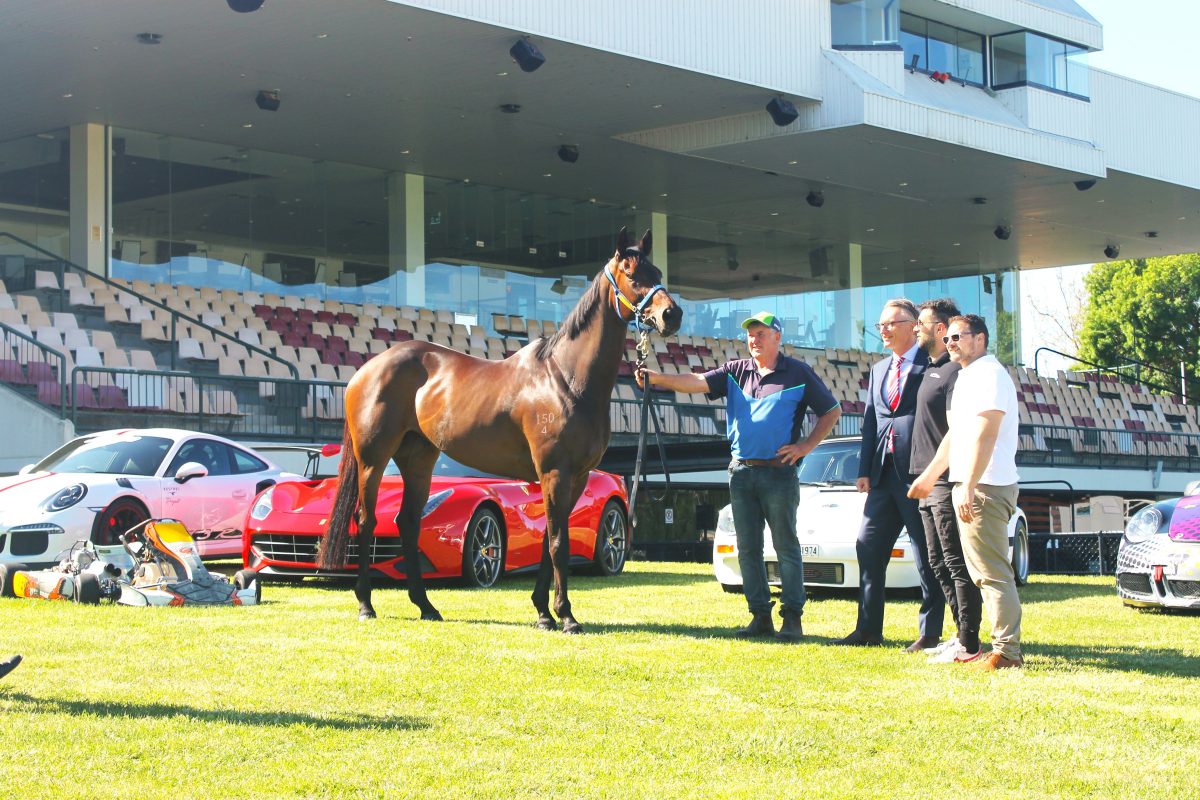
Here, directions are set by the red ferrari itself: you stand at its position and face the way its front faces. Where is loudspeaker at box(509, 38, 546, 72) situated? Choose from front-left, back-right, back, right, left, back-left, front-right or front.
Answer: back-right

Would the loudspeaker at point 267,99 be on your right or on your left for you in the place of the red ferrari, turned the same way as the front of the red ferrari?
on your right

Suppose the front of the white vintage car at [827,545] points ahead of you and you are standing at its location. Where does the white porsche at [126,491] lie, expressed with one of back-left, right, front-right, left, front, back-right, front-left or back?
front-right

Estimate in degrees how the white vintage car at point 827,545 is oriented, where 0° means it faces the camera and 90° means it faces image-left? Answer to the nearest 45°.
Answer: approximately 45°

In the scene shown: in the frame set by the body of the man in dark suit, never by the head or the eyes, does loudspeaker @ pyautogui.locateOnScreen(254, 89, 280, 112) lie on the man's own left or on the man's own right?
on the man's own right

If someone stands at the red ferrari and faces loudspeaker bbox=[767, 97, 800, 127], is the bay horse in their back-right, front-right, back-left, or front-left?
back-right

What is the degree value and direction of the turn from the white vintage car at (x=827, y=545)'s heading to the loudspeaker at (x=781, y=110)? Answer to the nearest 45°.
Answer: approximately 135° to its right

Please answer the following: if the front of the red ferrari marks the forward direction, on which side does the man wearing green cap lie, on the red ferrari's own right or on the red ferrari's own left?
on the red ferrari's own left

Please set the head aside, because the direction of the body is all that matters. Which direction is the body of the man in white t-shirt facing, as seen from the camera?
to the viewer's left
